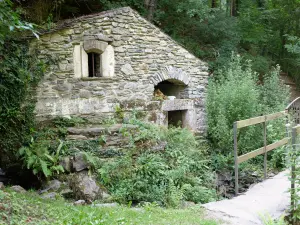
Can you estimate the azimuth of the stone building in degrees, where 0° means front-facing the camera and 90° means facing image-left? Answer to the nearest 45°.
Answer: approximately 0°

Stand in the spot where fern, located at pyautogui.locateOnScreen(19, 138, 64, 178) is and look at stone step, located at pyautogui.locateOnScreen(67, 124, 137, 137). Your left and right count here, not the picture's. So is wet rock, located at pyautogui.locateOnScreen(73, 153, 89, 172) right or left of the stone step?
right

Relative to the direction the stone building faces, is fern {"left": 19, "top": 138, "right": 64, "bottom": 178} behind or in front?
in front

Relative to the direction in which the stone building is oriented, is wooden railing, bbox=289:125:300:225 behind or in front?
in front

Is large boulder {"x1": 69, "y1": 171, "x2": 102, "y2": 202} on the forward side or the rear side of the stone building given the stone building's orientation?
on the forward side
